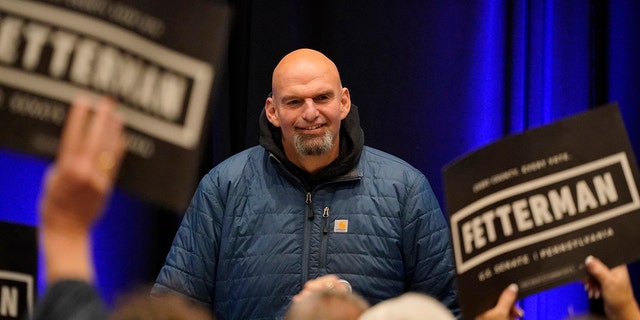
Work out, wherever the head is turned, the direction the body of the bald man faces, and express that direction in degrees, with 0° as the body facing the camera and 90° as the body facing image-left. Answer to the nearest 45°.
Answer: approximately 0°
